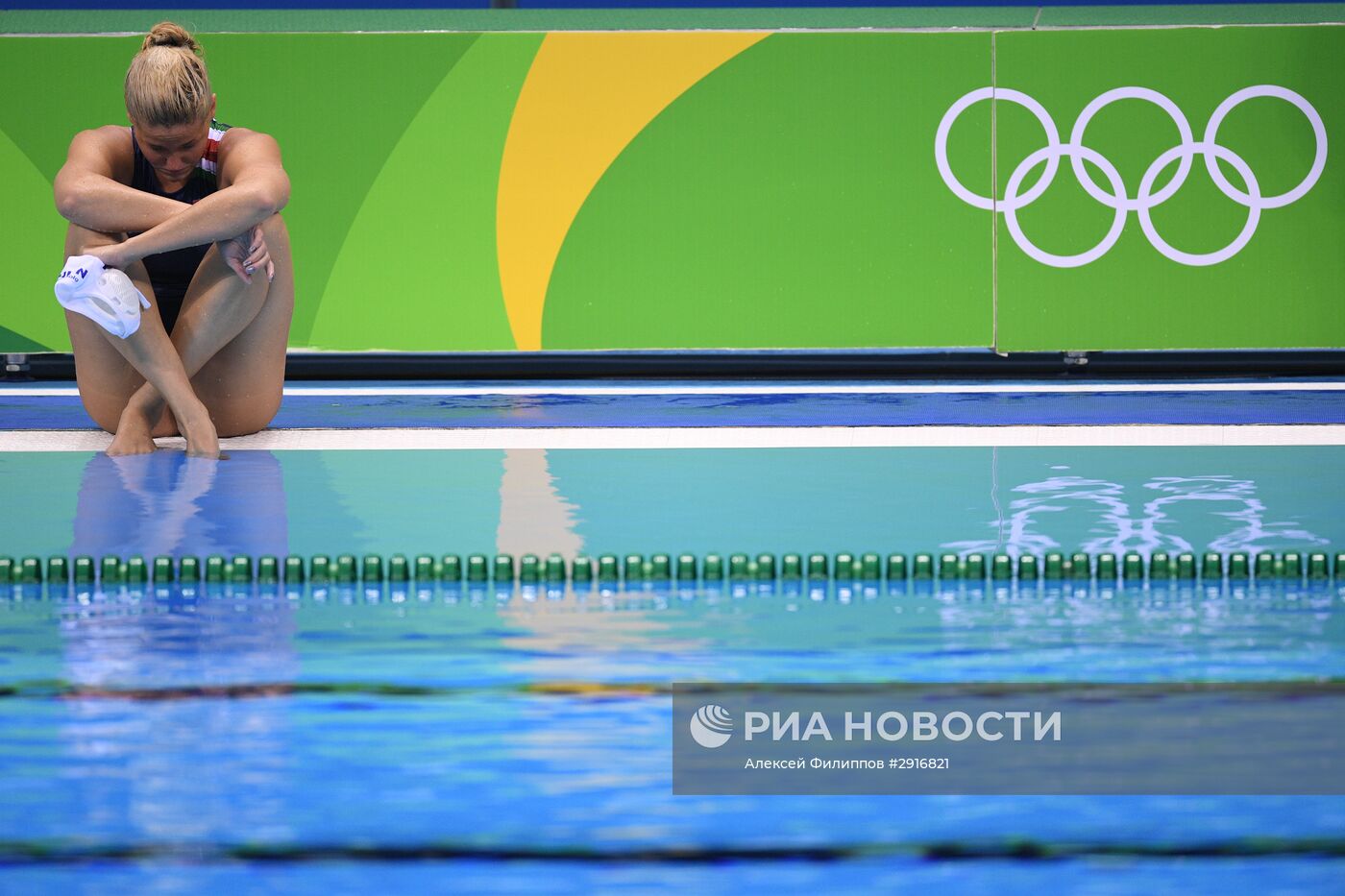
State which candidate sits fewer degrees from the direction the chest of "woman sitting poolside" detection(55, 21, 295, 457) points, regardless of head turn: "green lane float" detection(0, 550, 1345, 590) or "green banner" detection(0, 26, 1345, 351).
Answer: the green lane float

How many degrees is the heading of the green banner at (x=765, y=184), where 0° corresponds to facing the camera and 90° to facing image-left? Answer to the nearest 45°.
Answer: approximately 0°

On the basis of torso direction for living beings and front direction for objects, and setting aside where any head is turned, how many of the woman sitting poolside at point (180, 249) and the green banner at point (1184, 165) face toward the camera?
2

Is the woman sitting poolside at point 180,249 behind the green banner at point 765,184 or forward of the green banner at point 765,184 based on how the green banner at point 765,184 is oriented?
forward

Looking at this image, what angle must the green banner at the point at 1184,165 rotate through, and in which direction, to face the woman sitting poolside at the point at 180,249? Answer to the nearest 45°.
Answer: approximately 45° to its right

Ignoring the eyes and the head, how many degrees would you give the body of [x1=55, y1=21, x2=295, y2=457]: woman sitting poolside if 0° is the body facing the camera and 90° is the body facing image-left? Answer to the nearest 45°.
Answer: approximately 0°

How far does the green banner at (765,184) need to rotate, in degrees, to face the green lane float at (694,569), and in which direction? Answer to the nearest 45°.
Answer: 0° — it already faces it

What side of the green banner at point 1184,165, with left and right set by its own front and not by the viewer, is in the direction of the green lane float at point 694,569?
front

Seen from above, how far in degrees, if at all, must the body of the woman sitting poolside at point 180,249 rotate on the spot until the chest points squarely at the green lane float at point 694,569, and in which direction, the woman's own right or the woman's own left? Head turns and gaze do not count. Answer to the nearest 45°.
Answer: approximately 45° to the woman's own left

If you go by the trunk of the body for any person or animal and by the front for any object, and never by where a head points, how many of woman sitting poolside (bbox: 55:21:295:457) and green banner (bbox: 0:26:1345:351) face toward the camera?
2
